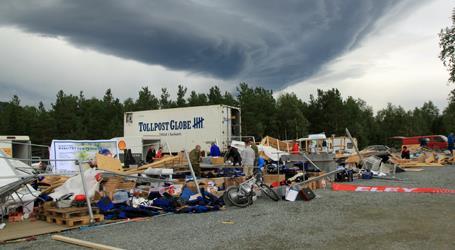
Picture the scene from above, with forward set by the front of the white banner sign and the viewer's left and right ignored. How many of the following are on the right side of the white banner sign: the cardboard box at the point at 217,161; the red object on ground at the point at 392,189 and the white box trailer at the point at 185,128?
0

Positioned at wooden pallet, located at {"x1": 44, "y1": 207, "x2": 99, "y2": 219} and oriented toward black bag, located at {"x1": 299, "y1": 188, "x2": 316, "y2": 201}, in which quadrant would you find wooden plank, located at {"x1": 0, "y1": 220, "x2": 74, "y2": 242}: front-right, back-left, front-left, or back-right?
back-right

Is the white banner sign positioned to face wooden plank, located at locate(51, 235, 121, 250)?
yes

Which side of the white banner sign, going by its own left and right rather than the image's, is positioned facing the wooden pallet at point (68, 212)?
front

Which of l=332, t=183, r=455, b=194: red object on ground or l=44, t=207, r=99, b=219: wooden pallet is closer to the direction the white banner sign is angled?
the wooden pallet

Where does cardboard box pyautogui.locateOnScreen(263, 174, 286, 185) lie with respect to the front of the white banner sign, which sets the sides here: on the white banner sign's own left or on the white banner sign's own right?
on the white banner sign's own left

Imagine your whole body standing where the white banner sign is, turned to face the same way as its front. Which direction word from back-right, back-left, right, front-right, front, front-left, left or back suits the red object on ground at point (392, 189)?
front-left

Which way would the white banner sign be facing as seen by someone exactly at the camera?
facing the viewer

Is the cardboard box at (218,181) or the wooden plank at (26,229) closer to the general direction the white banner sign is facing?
the wooden plank

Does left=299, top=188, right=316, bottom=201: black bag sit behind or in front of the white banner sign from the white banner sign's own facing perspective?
in front

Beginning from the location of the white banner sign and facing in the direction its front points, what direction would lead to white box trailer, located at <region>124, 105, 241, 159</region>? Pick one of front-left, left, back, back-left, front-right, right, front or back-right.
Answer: back-left

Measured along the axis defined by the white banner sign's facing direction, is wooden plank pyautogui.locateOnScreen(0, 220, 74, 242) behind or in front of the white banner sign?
in front

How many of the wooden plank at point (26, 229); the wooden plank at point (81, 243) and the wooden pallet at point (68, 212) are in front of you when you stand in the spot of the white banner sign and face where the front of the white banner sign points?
3

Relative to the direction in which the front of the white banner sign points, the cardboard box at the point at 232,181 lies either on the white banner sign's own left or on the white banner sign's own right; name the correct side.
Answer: on the white banner sign's own left
